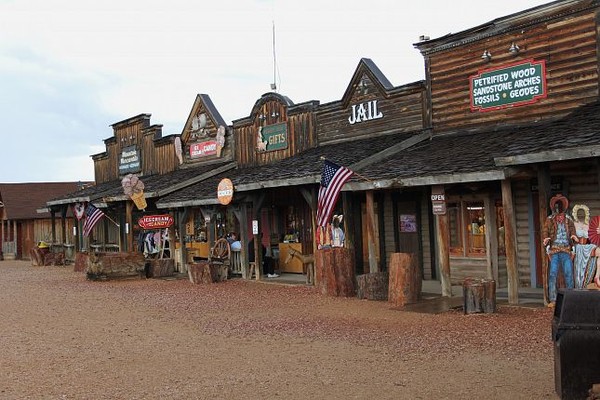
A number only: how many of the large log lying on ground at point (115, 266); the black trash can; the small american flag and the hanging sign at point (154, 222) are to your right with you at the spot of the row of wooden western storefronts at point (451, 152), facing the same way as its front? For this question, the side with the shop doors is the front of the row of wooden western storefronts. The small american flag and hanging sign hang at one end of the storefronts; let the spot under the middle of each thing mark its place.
3

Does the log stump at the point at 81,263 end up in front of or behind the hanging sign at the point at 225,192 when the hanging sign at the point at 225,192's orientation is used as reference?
behind

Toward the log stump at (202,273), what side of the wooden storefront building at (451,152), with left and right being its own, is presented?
right

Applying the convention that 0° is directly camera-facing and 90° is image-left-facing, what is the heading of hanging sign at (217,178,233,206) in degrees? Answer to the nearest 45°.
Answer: approximately 0°

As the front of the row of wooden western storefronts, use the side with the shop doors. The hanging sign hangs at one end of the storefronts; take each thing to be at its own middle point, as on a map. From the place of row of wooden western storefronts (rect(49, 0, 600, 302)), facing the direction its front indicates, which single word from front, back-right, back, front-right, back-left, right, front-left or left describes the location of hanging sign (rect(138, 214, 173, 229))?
right

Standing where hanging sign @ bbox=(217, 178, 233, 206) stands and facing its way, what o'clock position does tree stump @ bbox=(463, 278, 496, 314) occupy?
The tree stump is roughly at 11 o'clock from the hanging sign.

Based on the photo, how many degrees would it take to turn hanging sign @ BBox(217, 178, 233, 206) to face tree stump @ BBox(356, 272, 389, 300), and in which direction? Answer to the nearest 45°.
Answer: approximately 45° to its left
